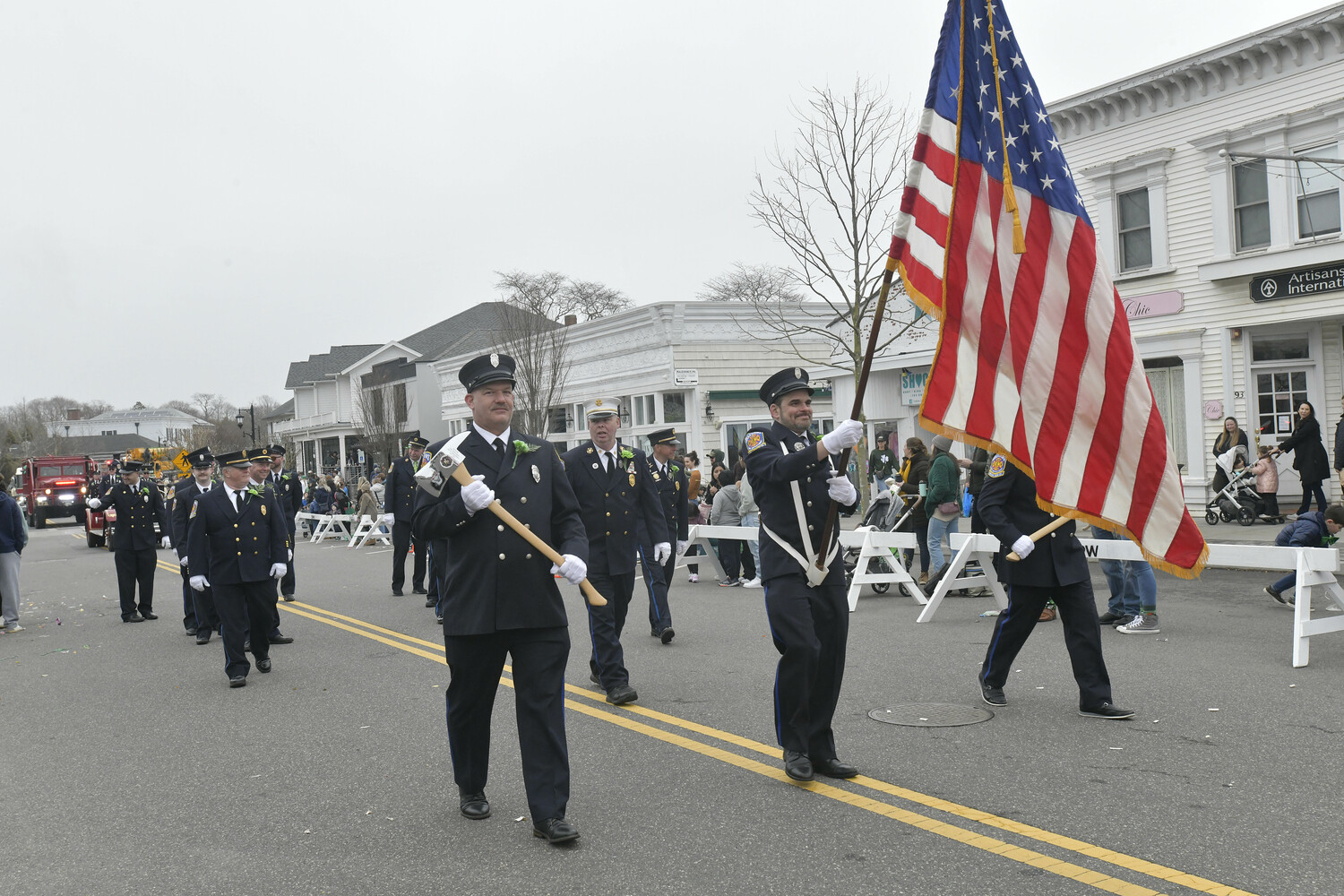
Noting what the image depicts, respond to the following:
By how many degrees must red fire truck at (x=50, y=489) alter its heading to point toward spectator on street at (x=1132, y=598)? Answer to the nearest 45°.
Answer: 0° — it already faces them

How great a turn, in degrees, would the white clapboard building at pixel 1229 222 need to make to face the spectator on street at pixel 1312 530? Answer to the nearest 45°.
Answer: approximately 45° to its left

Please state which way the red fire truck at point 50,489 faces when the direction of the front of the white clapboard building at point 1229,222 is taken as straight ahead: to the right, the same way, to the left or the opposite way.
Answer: to the left

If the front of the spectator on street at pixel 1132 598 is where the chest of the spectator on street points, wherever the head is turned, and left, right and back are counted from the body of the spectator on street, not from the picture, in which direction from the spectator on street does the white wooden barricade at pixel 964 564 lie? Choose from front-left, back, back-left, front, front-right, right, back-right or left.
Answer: front

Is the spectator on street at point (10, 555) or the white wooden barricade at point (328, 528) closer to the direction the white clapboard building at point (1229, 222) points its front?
the spectator on street

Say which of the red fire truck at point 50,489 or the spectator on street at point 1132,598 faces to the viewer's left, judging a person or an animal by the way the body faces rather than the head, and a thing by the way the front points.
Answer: the spectator on street

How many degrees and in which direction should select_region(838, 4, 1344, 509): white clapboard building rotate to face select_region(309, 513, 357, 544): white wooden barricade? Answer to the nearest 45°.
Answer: approximately 45° to its right

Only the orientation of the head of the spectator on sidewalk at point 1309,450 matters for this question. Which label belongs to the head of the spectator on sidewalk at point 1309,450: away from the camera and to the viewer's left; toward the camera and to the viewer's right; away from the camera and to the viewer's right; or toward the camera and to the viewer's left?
toward the camera and to the viewer's left

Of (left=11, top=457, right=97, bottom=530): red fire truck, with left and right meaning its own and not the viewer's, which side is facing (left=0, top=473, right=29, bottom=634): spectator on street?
front

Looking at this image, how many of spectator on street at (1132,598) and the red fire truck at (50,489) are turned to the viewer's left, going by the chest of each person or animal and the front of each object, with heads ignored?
1

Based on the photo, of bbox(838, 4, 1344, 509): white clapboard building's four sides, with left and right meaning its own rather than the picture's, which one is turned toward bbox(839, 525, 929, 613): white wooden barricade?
front

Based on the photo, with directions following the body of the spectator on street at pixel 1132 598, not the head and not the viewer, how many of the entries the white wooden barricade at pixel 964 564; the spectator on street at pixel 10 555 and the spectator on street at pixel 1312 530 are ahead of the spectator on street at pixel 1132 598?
2

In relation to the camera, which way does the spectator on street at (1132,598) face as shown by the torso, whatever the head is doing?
to the viewer's left

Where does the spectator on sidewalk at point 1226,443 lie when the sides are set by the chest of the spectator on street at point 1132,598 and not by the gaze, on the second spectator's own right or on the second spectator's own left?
on the second spectator's own right

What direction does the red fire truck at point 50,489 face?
toward the camera

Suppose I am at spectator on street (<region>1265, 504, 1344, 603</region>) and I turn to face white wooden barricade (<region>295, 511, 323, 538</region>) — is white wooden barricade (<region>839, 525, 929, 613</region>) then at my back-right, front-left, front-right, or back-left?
front-left
